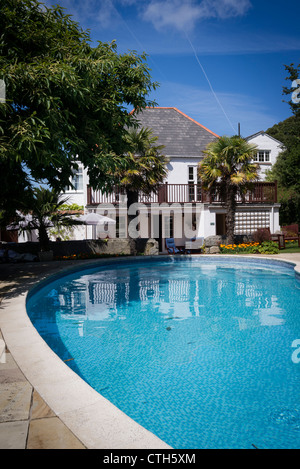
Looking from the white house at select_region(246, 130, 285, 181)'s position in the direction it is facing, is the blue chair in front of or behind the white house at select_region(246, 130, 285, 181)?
in front

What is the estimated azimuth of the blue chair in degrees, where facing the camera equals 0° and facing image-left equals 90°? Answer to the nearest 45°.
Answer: approximately 315°

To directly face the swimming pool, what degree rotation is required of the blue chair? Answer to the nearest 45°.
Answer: approximately 45° to its right

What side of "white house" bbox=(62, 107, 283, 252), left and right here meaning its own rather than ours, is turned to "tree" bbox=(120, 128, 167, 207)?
front

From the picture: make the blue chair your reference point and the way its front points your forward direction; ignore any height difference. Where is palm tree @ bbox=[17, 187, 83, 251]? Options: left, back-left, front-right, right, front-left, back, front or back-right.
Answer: right

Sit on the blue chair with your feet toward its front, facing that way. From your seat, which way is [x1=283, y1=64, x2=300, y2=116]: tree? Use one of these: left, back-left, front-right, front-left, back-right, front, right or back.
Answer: left

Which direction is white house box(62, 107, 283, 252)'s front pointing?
toward the camera

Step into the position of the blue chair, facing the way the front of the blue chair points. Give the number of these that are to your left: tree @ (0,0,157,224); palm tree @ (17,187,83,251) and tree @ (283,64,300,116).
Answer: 1

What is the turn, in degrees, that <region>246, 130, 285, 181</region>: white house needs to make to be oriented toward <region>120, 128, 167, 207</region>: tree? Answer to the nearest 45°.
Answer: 0° — it already faces it

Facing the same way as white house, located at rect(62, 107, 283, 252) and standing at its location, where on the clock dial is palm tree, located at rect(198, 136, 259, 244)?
The palm tree is roughly at 11 o'clock from the white house.
